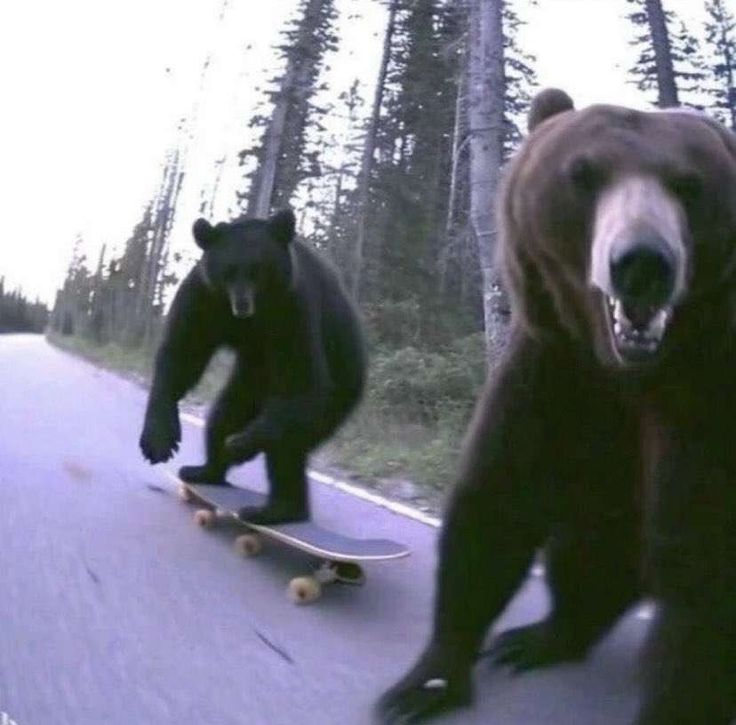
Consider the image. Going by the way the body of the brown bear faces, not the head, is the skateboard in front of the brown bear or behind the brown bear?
behind

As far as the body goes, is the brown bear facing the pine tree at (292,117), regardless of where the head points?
no

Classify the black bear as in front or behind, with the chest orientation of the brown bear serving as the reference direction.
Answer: behind

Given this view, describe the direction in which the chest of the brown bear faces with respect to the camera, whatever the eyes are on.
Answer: toward the camera
